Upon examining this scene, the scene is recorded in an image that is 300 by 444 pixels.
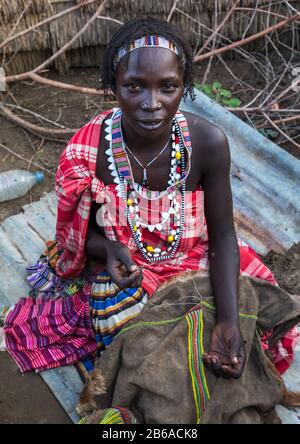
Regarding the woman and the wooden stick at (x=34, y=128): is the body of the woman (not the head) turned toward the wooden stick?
no

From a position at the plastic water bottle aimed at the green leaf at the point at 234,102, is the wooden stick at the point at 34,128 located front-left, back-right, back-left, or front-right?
front-left

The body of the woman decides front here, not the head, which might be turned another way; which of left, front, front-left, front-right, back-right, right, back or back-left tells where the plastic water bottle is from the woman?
back-right

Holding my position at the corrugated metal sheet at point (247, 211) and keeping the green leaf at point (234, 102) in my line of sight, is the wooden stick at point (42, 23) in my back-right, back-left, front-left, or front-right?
front-left

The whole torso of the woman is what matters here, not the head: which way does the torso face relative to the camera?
toward the camera

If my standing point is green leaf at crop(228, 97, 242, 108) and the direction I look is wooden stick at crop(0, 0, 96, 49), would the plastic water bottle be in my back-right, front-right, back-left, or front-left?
front-left

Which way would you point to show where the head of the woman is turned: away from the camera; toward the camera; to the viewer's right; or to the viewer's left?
toward the camera

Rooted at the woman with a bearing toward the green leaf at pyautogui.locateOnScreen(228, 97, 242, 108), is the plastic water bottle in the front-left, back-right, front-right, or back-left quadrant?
front-left

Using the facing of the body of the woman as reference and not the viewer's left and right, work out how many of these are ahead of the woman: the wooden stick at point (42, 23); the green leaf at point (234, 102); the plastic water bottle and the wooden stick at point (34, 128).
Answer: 0

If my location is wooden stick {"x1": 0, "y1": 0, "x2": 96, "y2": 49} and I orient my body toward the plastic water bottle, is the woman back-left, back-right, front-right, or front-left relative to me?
front-left

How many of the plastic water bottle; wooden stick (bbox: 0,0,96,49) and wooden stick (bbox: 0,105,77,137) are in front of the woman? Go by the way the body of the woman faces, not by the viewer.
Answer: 0

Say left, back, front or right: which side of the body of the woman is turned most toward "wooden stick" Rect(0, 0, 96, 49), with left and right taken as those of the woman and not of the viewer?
back
